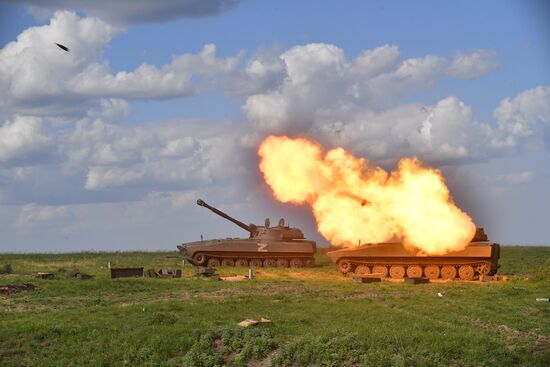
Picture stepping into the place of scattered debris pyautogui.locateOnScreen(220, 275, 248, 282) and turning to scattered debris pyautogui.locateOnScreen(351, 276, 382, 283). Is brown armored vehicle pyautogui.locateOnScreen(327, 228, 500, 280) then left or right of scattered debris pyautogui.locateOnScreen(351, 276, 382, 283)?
left

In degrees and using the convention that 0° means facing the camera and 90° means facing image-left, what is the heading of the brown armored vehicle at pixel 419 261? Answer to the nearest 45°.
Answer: approximately 90°

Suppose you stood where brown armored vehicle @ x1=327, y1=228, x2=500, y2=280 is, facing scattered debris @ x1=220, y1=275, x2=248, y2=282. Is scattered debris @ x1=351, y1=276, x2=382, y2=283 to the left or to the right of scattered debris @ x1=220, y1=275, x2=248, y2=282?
left

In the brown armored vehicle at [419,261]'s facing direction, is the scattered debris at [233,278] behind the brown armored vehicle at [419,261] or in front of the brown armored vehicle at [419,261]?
in front

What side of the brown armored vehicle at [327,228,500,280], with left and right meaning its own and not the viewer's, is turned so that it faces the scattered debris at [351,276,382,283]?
left
